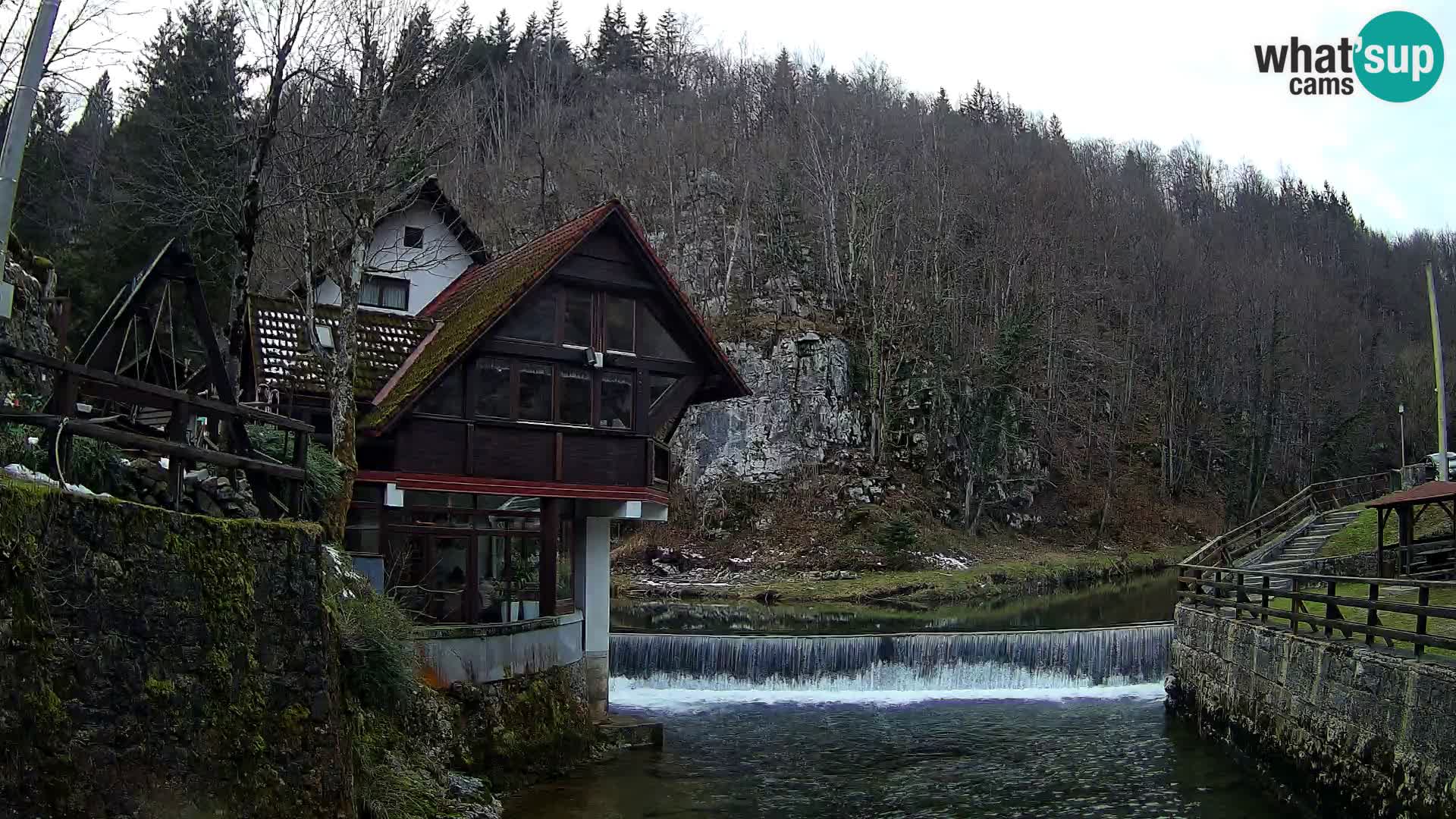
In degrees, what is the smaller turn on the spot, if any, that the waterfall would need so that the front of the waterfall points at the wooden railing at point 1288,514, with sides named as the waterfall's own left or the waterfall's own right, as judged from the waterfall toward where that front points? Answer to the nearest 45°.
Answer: approximately 135° to the waterfall's own left

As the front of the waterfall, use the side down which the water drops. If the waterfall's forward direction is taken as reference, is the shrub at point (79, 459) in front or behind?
in front

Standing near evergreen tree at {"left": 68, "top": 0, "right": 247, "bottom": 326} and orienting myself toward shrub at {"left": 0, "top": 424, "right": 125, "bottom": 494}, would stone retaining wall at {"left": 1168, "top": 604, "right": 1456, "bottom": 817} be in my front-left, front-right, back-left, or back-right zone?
front-left

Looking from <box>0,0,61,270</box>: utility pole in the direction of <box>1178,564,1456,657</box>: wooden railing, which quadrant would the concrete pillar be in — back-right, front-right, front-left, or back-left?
front-left

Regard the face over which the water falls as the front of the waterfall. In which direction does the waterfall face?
toward the camera

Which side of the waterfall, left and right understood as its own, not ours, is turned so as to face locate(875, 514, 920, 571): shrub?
back

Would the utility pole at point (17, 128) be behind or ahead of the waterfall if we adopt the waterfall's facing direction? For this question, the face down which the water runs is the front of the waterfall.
ahead

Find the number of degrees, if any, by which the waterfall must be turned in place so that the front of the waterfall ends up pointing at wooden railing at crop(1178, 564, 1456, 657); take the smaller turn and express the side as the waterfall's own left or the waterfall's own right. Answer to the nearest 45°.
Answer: approximately 45° to the waterfall's own left

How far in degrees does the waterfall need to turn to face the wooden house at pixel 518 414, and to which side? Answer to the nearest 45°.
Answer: approximately 45° to its right
